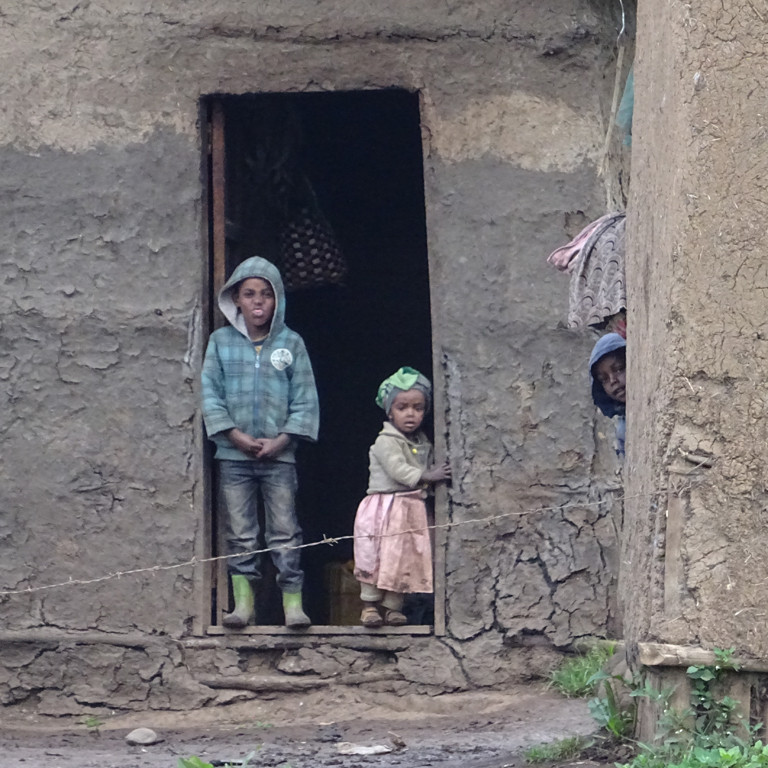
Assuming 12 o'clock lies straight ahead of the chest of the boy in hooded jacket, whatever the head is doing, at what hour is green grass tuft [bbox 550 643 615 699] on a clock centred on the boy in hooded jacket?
The green grass tuft is roughly at 10 o'clock from the boy in hooded jacket.

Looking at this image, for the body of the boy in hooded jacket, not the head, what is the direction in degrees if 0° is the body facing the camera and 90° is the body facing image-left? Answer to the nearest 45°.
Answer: approximately 0°
